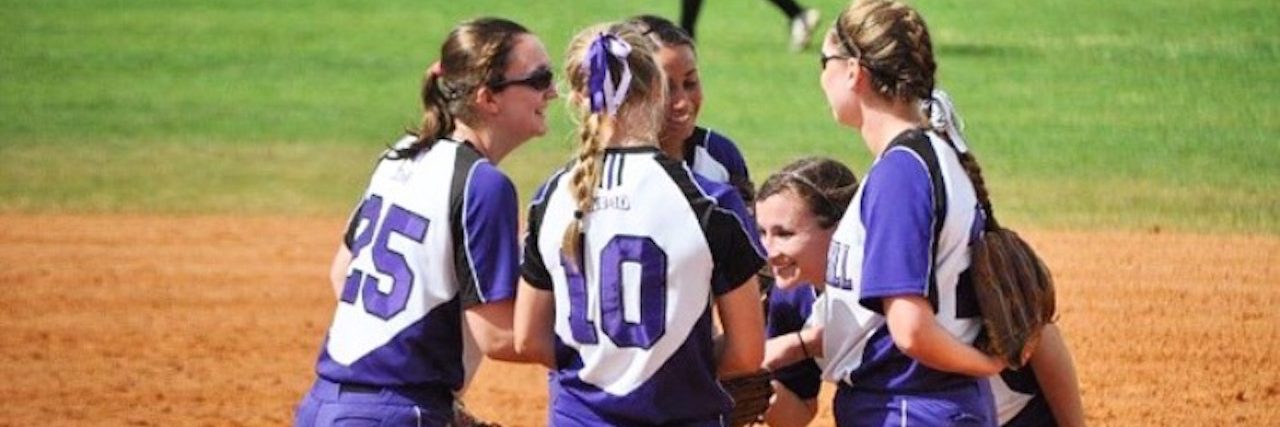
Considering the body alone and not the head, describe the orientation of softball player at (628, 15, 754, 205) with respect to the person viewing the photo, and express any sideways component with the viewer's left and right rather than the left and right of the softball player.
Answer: facing the viewer

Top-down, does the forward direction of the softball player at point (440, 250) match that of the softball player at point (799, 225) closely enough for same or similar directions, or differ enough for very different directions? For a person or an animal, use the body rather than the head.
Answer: very different directions

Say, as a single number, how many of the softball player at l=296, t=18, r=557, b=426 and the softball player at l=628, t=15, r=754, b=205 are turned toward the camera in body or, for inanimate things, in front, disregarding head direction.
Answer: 1

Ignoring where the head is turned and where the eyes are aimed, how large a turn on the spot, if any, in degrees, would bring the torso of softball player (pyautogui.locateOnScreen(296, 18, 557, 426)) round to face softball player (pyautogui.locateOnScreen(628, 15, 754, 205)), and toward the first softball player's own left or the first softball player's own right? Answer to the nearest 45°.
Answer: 0° — they already face them

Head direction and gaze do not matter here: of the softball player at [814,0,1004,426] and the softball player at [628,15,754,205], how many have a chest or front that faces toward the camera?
1

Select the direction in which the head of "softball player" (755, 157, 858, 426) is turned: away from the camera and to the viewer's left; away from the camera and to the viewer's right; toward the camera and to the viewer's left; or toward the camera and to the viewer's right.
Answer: toward the camera and to the viewer's left

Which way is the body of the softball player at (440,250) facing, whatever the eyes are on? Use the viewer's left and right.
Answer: facing away from the viewer and to the right of the viewer

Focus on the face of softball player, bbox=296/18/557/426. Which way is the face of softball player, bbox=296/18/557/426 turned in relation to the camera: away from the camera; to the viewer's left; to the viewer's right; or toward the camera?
to the viewer's right

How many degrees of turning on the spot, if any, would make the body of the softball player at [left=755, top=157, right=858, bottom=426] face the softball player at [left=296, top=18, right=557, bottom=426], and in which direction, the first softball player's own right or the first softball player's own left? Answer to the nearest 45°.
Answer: approximately 45° to the first softball player's own right

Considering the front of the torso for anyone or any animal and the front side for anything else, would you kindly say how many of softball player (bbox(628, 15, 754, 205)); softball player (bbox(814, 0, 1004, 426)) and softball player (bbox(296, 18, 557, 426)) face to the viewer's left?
1

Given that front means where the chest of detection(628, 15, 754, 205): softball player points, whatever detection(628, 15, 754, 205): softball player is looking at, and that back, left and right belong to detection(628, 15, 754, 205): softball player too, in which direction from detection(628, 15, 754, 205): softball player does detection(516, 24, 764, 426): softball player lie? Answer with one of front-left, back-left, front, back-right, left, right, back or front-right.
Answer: front

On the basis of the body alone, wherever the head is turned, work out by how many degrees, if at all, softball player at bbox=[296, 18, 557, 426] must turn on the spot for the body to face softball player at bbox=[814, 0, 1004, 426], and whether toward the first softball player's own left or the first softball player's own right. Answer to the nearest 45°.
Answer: approximately 90° to the first softball player's own right
